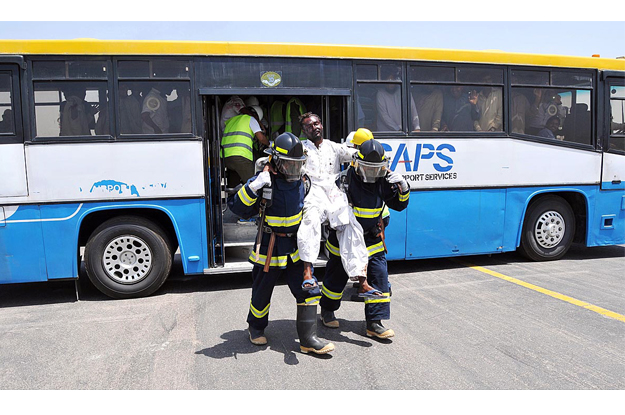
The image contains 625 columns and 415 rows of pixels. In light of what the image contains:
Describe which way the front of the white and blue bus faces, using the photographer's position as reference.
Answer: facing to the right of the viewer

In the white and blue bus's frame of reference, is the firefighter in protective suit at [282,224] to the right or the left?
on its right

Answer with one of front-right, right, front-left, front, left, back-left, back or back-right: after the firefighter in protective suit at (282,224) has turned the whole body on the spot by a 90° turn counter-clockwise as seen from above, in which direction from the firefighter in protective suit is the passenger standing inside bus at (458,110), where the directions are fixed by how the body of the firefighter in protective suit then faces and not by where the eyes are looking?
front

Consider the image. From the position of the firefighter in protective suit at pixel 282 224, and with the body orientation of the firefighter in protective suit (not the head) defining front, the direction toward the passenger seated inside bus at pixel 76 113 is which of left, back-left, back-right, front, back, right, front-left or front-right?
back

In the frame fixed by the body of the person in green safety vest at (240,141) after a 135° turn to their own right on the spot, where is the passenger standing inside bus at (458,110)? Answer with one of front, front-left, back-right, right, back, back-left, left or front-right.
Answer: left

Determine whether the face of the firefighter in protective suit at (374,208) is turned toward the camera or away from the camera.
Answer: toward the camera

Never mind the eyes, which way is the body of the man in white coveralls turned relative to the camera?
toward the camera

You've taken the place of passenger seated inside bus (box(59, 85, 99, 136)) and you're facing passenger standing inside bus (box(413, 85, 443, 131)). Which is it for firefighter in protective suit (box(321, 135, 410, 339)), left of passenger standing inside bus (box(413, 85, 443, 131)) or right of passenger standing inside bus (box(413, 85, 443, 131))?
right

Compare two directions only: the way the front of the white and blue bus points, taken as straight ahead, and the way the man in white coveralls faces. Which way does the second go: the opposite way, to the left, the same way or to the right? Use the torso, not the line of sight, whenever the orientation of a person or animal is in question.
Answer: to the right

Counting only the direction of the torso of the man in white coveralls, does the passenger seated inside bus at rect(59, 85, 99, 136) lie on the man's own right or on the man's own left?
on the man's own right

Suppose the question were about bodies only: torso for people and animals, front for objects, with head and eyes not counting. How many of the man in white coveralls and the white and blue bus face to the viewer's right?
1
